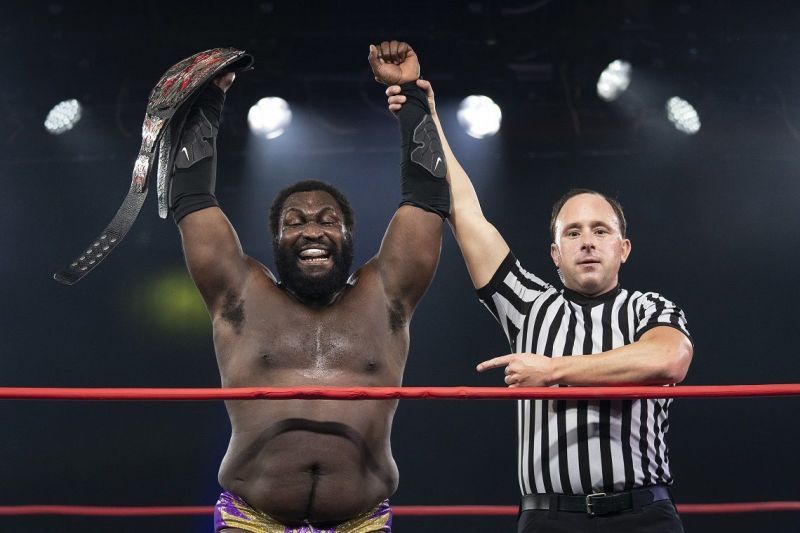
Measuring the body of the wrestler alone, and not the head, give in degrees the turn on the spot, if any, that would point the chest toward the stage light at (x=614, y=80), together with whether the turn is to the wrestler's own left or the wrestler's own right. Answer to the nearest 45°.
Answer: approximately 135° to the wrestler's own left

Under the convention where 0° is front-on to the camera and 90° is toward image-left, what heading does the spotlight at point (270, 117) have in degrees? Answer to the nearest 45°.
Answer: approximately 0°

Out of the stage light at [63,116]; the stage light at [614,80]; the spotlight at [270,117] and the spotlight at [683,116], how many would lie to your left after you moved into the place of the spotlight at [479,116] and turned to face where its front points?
2

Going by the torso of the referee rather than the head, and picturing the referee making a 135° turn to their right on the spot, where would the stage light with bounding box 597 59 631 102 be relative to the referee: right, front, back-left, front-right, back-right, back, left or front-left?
front-right

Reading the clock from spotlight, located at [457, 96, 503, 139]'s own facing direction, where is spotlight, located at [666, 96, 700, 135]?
spotlight, located at [666, 96, 700, 135] is roughly at 9 o'clock from spotlight, located at [457, 96, 503, 139].

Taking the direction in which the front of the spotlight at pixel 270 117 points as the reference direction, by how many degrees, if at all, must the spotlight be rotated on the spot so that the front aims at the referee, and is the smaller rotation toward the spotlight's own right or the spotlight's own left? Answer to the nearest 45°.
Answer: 0° — it already faces them

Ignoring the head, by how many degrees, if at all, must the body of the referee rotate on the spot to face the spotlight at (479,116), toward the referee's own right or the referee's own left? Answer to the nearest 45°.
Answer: approximately 180°

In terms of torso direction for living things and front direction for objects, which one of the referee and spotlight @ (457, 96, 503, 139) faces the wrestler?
the spotlight

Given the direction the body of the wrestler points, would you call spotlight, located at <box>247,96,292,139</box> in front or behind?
behind

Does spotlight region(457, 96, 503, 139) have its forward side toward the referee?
yes

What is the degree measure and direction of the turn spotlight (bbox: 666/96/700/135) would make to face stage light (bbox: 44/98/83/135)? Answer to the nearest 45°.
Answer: approximately 45° to its right
